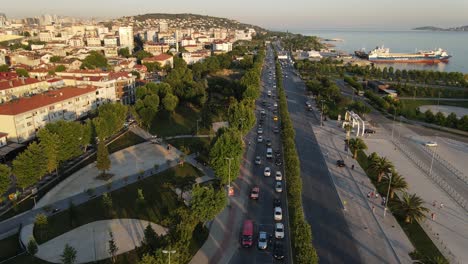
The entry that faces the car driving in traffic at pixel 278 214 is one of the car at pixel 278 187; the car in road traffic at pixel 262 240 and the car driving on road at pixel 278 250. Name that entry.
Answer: the car at pixel 278 187

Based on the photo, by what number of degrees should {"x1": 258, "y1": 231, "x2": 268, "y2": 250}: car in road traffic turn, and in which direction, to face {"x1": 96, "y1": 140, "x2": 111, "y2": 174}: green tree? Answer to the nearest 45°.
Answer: approximately 135° to its right

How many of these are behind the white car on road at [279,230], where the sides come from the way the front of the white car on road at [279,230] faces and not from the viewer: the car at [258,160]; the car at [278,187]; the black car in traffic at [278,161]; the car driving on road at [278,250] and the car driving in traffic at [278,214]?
4

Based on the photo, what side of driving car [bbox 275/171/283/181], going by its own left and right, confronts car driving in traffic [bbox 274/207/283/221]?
front

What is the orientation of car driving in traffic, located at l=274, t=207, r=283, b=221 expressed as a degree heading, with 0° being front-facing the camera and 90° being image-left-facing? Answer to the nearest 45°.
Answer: approximately 0°

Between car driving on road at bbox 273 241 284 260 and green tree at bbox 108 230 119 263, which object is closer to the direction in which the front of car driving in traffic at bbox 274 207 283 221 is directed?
the car driving on road

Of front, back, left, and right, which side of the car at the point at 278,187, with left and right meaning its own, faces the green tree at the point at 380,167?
left

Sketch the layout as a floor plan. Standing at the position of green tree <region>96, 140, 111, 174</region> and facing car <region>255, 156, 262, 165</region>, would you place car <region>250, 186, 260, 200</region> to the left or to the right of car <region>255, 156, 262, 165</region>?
right

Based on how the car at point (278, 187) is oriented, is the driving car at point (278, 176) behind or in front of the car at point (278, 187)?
behind
